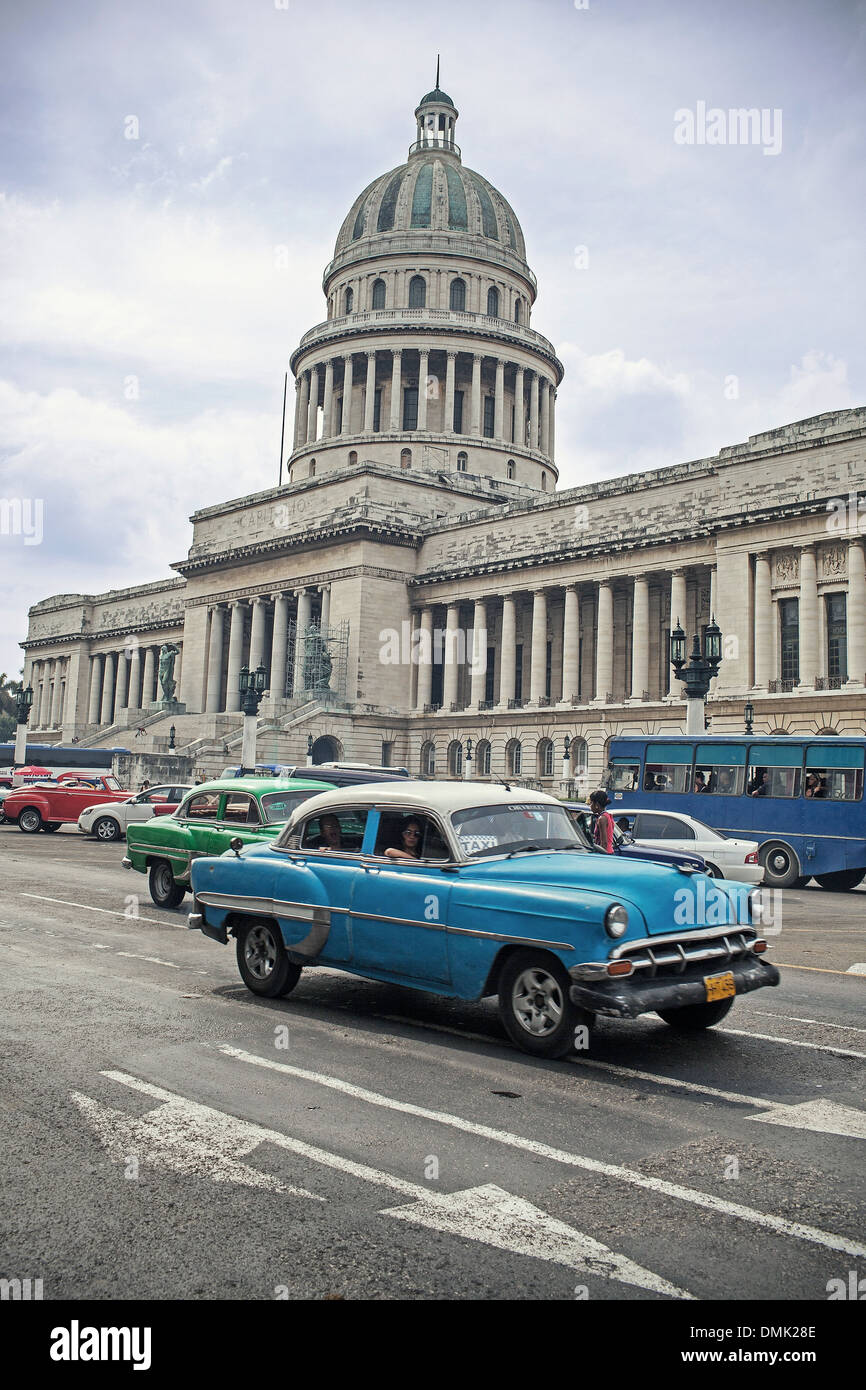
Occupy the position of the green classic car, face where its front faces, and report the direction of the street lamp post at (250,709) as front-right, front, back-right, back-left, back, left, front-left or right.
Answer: back-left

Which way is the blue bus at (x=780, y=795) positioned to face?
to the viewer's left

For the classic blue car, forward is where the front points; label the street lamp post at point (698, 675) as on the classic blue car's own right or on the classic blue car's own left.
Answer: on the classic blue car's own left

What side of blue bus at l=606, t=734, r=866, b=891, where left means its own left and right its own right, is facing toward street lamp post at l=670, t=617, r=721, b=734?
right

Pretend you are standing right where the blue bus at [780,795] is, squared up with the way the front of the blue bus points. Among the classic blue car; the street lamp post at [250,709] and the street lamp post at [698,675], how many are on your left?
1

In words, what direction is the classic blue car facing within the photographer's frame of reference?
facing the viewer and to the right of the viewer

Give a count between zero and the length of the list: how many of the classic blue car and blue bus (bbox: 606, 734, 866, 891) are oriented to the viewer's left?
1

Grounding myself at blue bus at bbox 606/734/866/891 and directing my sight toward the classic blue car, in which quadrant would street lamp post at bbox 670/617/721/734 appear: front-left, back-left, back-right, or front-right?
back-right

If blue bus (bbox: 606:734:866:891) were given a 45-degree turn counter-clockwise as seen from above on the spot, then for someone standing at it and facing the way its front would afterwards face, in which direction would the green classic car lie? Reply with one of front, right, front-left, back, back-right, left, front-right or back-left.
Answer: front

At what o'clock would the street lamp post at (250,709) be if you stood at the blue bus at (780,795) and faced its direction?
The street lamp post is roughly at 1 o'clock from the blue bus.
